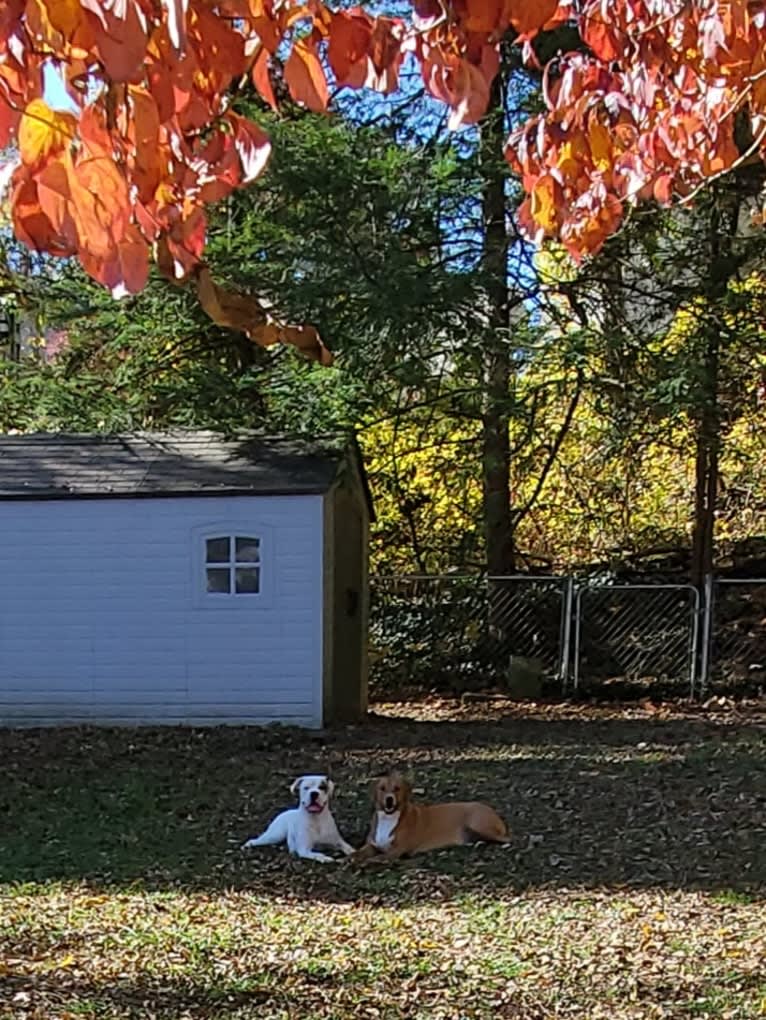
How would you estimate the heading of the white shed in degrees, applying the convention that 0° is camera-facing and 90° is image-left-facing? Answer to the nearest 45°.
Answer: approximately 270°

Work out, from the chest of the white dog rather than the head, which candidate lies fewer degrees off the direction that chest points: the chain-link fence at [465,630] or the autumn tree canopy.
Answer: the autumn tree canopy

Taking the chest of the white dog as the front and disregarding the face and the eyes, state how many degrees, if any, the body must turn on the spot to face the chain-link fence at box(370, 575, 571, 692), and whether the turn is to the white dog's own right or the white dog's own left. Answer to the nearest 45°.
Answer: approximately 135° to the white dog's own left

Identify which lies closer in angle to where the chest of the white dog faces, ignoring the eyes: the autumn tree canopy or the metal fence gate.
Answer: the autumn tree canopy

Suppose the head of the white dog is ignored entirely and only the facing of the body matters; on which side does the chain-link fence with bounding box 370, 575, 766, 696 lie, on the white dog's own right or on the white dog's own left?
on the white dog's own left

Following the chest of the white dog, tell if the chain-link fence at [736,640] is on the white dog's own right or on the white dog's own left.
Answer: on the white dog's own left
